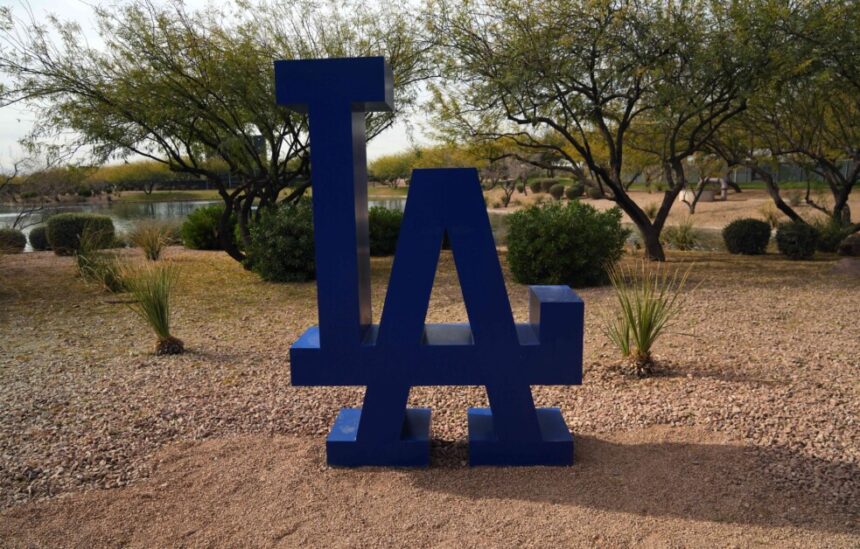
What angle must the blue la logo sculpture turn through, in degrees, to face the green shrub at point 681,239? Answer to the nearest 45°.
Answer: approximately 135° to its left

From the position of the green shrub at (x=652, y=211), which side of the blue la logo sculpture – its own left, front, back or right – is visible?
back

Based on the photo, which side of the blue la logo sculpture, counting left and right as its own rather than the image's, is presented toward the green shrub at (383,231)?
back

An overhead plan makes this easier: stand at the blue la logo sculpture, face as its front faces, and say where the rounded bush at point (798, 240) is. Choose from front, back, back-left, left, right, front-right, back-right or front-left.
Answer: back-left

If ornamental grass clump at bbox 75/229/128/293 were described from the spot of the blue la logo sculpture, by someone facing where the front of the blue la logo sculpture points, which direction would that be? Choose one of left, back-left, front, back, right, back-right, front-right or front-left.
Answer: back-right

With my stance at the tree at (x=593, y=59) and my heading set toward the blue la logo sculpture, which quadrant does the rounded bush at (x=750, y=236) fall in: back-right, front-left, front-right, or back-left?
back-left

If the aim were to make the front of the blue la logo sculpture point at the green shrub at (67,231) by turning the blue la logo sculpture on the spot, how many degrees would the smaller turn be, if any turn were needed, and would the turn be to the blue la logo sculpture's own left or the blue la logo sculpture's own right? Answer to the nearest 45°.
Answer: approximately 135° to the blue la logo sculpture's own right

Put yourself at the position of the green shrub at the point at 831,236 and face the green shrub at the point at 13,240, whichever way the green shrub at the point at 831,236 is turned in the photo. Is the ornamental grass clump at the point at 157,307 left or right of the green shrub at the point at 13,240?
left

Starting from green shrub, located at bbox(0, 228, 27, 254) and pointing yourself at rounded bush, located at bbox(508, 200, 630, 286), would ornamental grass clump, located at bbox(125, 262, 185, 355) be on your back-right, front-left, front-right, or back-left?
front-right

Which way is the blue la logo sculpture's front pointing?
toward the camera

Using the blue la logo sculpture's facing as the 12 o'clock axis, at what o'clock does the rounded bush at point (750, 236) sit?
The rounded bush is roughly at 7 o'clock from the blue la logo sculpture.

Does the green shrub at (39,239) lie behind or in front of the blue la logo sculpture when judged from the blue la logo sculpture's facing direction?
behind
